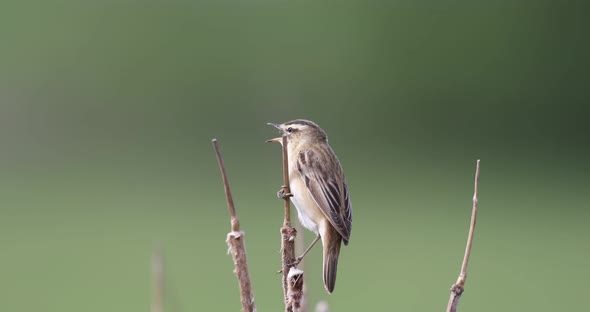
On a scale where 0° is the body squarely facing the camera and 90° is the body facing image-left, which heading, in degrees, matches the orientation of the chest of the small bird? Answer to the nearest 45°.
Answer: approximately 90°
